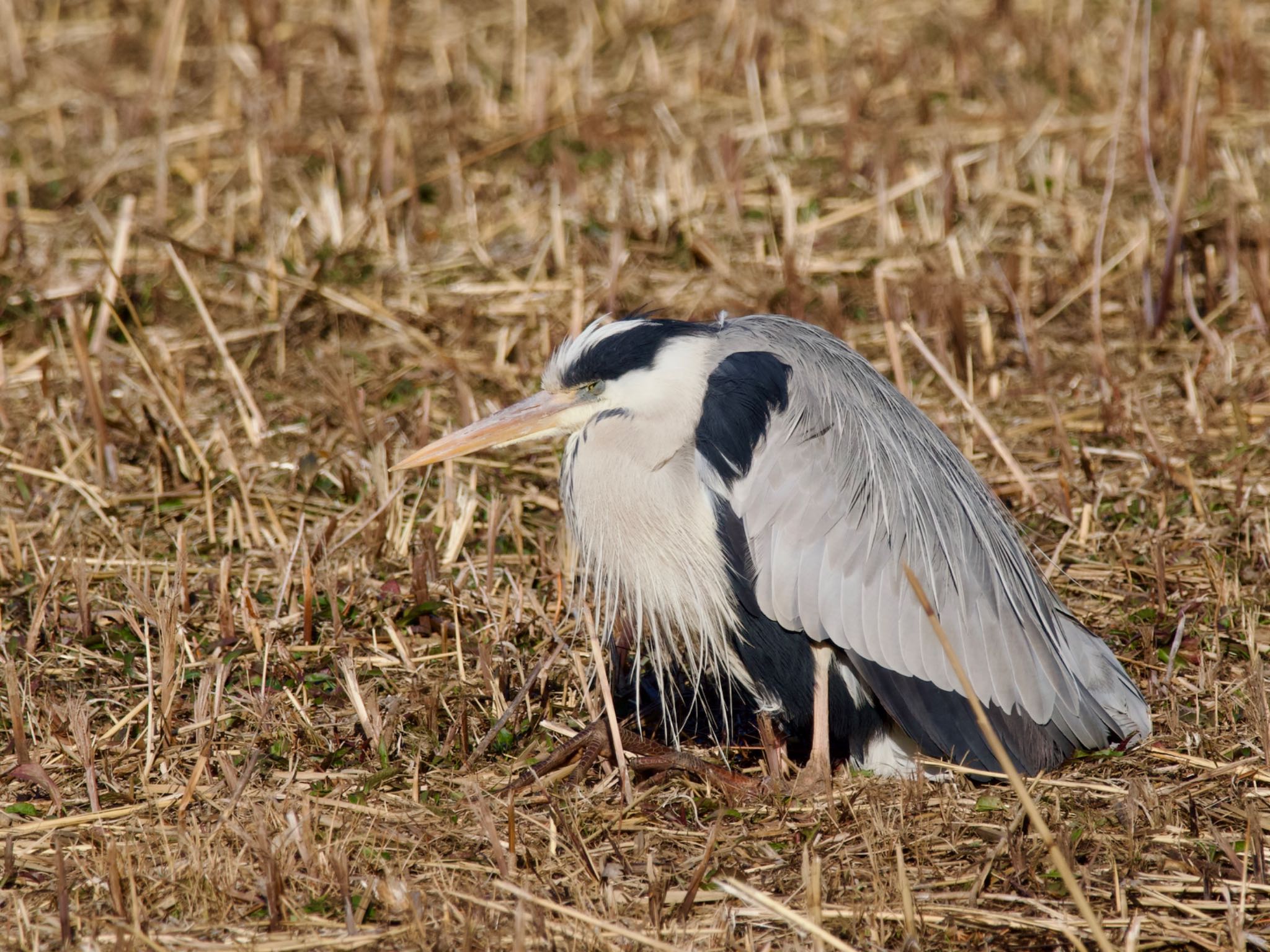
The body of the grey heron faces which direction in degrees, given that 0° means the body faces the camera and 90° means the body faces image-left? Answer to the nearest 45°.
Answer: approximately 90°
